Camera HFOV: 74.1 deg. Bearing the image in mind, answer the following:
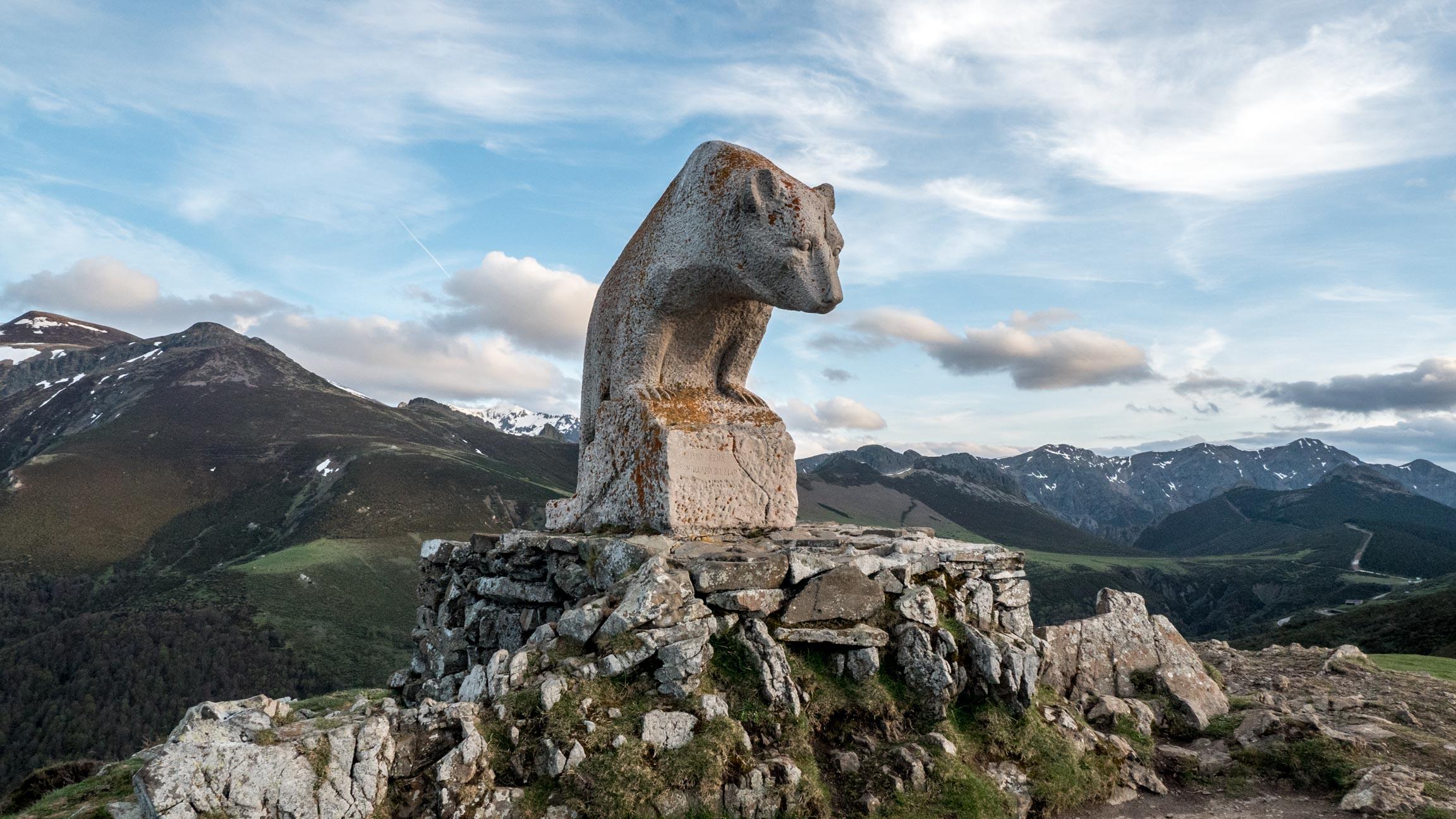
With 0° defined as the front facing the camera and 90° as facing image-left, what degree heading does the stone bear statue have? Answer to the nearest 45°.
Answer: approximately 315°

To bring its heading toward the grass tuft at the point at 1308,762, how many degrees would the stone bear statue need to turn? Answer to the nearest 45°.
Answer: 0° — it already faces it

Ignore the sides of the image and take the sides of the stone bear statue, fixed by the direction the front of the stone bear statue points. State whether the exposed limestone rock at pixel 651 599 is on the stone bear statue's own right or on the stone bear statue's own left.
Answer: on the stone bear statue's own right

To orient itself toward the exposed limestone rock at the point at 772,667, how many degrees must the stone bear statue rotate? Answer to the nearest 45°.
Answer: approximately 45° to its right

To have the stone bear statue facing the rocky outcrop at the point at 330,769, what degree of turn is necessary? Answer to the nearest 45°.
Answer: approximately 90° to its right
